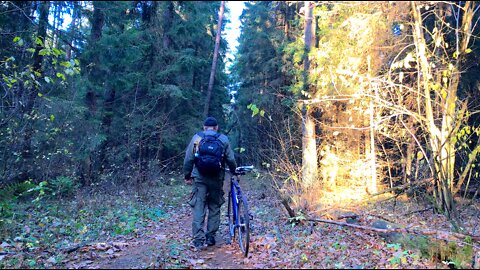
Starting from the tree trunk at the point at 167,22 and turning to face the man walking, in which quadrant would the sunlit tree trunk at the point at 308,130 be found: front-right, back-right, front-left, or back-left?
front-left

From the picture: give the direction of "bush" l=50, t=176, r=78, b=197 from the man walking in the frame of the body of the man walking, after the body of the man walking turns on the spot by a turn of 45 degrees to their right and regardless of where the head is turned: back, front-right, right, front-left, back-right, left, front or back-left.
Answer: left

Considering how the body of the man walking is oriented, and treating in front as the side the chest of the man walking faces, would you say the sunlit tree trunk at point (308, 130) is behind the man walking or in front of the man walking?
in front

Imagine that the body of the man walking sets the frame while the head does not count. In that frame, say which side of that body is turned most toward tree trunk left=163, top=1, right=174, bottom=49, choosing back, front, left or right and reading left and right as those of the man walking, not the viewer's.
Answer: front

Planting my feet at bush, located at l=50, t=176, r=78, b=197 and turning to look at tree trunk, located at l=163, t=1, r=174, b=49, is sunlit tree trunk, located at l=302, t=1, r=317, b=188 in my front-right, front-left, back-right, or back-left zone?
front-right

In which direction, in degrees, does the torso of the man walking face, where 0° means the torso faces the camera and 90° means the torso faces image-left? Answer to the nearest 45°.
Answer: approximately 180°
